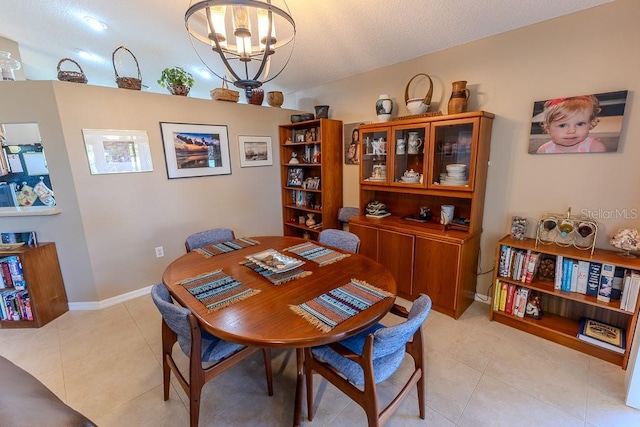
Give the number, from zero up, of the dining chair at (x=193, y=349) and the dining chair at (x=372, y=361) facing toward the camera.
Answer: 0

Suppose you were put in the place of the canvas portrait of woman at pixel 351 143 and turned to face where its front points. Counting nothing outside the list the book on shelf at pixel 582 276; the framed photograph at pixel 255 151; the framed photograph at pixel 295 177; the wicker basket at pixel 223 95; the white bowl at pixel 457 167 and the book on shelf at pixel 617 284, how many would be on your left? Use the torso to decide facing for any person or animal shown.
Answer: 3

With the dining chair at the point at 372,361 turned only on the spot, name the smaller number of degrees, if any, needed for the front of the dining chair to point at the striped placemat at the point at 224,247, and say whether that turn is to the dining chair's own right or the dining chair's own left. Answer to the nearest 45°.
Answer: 0° — it already faces it

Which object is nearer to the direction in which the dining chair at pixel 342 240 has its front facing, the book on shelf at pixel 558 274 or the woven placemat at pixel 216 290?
the woven placemat

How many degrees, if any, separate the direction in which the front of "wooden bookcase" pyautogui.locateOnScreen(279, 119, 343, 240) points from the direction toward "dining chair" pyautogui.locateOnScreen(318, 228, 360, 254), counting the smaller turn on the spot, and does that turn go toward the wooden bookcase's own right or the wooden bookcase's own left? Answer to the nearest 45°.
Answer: approximately 45° to the wooden bookcase's own left

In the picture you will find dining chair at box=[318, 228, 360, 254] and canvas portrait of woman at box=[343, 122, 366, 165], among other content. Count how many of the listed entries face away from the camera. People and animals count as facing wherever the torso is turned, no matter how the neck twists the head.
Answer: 0

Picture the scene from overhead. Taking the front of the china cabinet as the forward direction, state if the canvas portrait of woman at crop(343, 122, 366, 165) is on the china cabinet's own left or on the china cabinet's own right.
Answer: on the china cabinet's own right

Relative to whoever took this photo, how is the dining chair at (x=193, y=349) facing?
facing away from the viewer and to the right of the viewer

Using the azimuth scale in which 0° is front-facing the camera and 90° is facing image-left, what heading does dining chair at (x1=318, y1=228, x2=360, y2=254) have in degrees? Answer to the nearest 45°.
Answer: approximately 45°

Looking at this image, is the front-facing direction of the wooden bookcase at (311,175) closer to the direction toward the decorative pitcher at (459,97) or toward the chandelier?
the chandelier

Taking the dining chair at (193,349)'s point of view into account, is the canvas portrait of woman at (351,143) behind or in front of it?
in front

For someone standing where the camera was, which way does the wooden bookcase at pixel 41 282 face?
facing the viewer and to the left of the viewer

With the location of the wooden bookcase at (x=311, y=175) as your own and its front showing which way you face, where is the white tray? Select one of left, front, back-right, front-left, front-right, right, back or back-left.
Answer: front-left

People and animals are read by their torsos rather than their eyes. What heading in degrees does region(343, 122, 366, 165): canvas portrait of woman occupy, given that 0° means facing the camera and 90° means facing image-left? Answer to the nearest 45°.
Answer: approximately 45°

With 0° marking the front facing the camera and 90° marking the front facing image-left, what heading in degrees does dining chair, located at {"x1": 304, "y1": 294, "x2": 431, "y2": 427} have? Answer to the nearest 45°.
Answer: approximately 135°

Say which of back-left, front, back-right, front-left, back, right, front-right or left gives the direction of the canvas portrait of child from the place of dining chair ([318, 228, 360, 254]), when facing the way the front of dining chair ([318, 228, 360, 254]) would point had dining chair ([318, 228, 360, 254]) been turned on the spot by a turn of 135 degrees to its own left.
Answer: front
